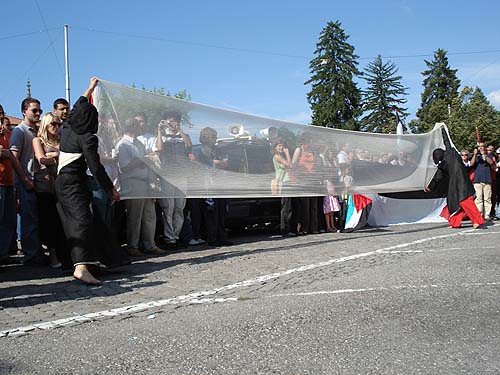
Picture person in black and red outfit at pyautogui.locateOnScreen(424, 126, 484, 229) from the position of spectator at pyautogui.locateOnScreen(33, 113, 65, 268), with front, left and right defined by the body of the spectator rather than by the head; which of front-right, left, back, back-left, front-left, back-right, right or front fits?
front-left

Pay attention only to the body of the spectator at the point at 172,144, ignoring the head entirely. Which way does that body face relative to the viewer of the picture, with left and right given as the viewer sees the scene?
facing the viewer

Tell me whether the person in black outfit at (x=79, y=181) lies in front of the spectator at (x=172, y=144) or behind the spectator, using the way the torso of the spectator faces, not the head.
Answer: in front

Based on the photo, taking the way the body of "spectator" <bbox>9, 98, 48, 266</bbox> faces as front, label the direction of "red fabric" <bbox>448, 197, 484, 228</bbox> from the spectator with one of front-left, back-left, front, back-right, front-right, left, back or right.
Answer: front-left

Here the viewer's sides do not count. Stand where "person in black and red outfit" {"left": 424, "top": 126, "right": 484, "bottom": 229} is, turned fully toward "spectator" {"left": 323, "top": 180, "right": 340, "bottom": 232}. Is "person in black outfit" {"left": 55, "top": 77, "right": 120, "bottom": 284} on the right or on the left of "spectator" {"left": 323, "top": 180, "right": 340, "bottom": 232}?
left

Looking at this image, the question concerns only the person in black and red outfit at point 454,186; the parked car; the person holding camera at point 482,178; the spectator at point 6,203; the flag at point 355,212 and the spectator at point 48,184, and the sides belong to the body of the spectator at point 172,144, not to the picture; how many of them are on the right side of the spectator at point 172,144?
2

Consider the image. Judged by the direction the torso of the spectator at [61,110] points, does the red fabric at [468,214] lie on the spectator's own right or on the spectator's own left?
on the spectator's own left

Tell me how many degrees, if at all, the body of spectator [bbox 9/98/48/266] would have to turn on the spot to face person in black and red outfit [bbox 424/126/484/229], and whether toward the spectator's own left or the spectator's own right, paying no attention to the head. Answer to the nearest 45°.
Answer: approximately 45° to the spectator's own left

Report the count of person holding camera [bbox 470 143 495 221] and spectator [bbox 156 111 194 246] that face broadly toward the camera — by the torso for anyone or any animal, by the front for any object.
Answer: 2
